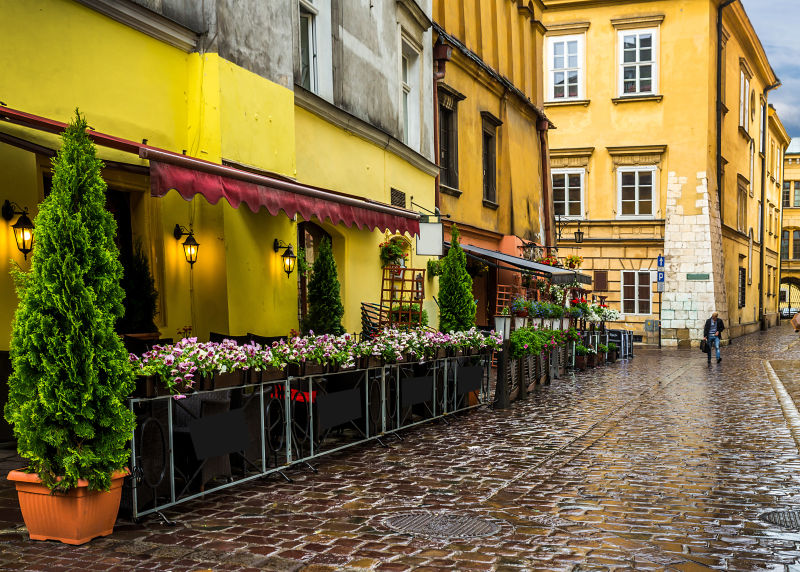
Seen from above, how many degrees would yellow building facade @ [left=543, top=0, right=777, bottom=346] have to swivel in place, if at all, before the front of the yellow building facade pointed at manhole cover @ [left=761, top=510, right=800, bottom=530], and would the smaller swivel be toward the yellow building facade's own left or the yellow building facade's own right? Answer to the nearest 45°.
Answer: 0° — it already faces it

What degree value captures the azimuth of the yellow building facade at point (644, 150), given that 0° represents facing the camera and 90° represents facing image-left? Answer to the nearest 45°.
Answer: approximately 0°

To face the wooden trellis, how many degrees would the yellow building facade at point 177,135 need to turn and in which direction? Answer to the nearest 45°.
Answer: approximately 90° to its left

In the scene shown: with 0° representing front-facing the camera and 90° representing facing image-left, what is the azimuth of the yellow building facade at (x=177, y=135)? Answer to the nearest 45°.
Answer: approximately 315°

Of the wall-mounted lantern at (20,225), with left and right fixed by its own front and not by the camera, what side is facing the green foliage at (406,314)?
left

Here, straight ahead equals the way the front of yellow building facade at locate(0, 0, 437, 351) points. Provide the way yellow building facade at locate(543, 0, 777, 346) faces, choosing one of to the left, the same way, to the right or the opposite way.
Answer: to the right

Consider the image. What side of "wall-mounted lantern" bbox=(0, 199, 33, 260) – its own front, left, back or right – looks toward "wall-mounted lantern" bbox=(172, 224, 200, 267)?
left
